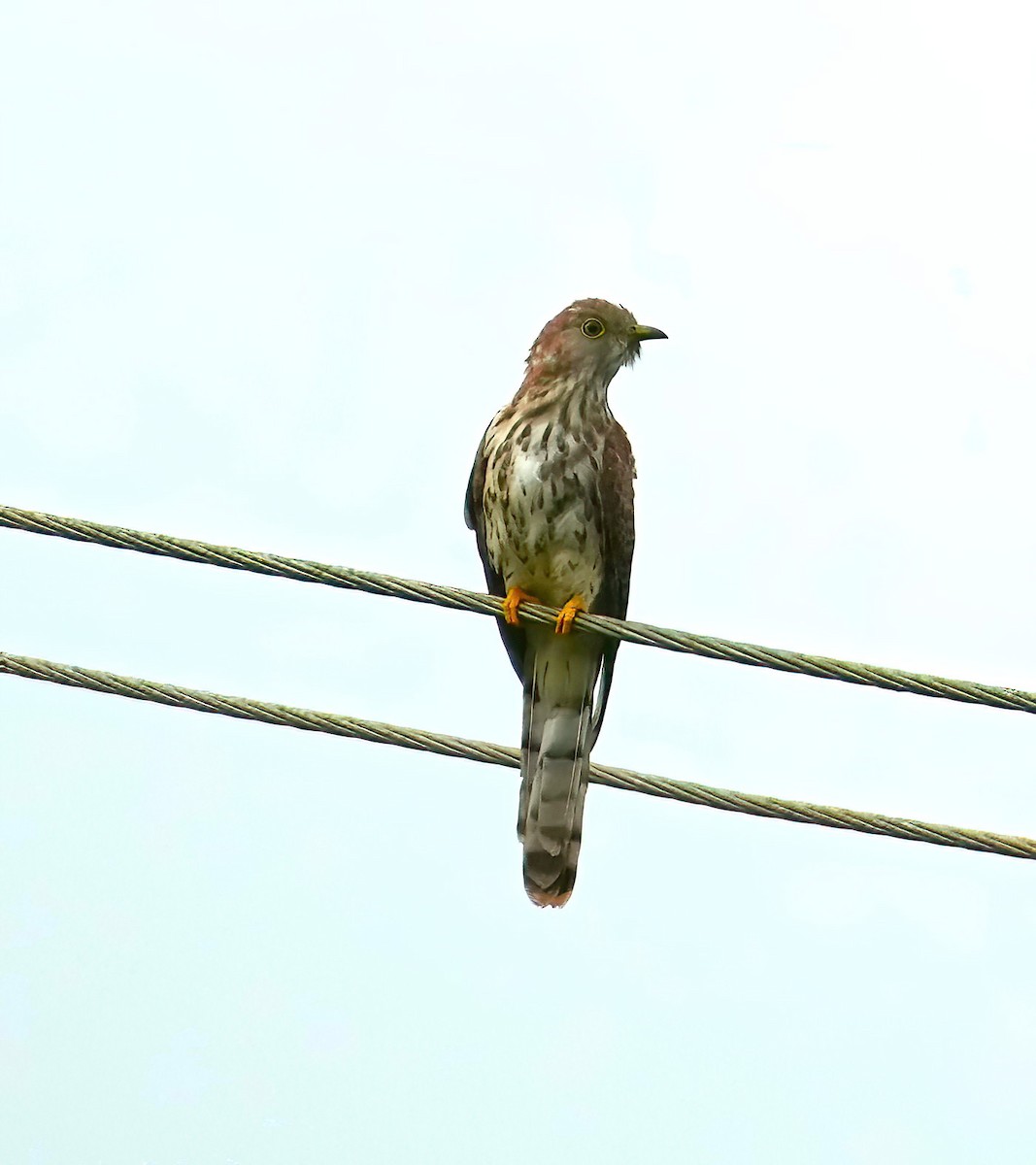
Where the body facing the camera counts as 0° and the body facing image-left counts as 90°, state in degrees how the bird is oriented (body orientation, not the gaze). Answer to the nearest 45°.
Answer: approximately 0°
